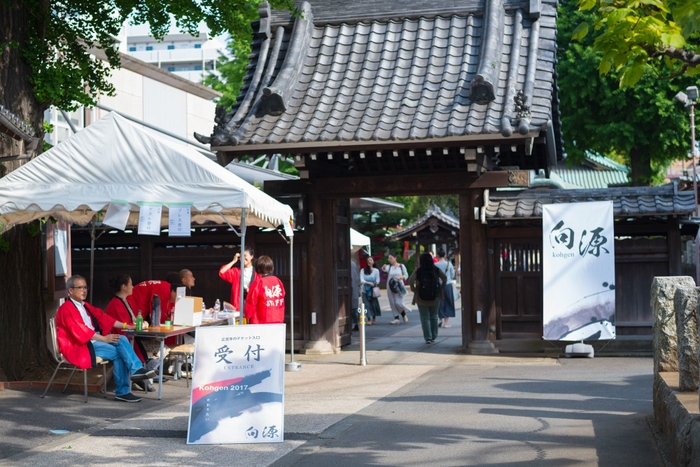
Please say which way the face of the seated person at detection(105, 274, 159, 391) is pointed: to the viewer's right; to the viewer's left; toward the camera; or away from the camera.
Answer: to the viewer's right

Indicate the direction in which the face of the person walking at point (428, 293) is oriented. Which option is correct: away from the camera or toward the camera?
away from the camera

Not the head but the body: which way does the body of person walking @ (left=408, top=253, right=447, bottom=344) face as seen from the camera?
away from the camera

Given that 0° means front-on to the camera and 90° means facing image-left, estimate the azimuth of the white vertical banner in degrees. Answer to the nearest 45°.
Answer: approximately 0°

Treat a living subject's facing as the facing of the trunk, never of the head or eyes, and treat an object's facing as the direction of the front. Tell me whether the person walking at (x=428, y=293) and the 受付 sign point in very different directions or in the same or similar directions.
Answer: very different directions

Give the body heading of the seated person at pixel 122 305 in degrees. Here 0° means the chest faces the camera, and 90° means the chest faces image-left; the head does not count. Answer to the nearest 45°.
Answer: approximately 270°

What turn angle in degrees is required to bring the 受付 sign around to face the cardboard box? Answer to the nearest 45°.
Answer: approximately 180°

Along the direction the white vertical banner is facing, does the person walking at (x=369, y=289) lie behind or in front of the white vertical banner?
behind

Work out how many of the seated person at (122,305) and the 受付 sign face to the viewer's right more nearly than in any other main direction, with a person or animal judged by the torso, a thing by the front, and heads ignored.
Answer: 1
